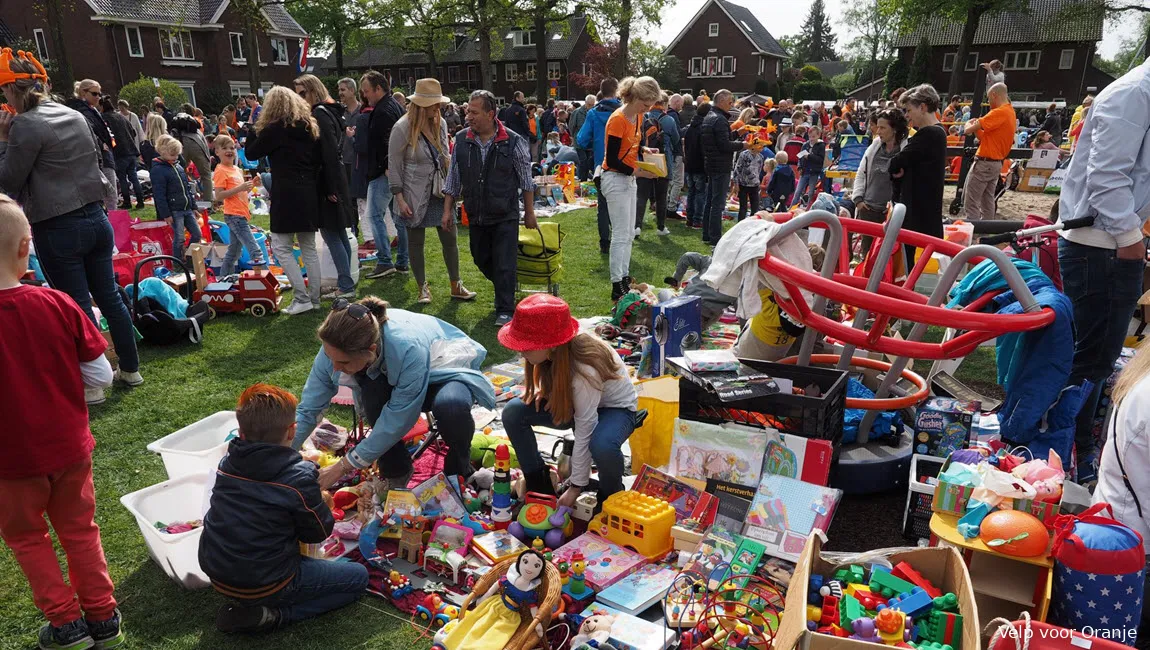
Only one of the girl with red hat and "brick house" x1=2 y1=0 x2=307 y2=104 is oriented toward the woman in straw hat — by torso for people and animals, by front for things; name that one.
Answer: the brick house

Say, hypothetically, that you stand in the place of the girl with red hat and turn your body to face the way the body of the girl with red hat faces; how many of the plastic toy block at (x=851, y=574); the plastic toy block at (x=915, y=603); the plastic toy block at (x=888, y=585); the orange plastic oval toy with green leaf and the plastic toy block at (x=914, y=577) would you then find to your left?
5

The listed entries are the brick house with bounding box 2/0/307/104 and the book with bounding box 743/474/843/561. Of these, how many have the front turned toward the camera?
2

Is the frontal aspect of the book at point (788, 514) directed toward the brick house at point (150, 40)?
no

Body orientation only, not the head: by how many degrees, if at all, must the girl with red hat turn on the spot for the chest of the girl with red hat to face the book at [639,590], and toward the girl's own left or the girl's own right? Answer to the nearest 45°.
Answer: approximately 45° to the girl's own left

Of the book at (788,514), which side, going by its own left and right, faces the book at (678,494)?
right

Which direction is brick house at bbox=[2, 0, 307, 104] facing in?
toward the camera

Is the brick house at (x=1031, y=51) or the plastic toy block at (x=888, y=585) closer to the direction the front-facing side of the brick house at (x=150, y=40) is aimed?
the plastic toy block

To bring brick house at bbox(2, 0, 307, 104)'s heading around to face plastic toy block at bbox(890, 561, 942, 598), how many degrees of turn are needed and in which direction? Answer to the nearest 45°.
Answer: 0° — it already faces it

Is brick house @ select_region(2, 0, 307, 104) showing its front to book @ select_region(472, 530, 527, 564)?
yes

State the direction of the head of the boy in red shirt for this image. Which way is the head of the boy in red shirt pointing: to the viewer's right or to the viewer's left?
to the viewer's right

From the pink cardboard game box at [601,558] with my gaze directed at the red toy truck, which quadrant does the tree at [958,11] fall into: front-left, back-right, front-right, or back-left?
front-right

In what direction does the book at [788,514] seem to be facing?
toward the camera

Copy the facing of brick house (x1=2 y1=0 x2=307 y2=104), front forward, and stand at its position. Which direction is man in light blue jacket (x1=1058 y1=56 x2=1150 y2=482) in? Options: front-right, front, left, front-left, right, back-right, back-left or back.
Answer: front

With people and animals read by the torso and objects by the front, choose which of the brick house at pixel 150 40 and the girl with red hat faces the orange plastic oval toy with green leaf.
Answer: the brick house

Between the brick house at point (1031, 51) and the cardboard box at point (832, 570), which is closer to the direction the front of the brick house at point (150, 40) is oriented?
the cardboard box

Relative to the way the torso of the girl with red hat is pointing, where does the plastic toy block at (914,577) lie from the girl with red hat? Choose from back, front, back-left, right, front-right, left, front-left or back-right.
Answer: left

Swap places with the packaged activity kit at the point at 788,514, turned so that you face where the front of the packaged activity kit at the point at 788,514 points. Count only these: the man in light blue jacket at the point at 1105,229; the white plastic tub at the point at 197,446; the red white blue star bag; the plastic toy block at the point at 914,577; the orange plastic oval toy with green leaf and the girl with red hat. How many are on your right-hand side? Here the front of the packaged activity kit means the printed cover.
2

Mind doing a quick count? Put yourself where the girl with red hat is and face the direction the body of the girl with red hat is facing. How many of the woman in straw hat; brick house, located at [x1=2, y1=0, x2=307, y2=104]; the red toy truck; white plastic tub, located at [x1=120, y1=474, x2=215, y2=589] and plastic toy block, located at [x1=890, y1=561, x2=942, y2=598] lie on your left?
1

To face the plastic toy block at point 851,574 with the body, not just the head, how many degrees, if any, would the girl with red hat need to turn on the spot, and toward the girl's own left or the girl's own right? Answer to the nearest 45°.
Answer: approximately 90° to the girl's own left

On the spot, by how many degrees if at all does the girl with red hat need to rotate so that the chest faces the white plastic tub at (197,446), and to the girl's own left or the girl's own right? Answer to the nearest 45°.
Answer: approximately 45° to the girl's own right
